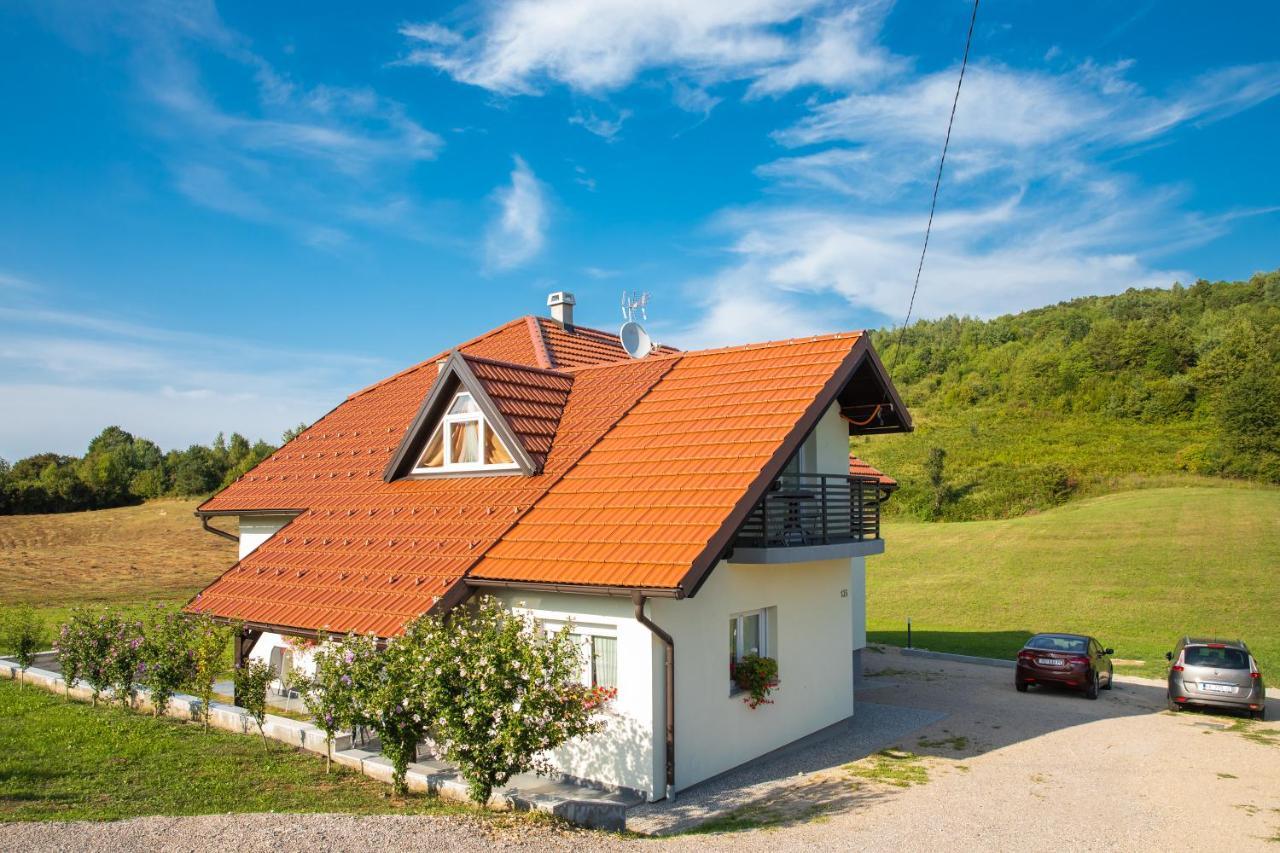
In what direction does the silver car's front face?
away from the camera

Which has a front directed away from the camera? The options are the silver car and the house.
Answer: the silver car

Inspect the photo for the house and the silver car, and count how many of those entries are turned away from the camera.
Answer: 1

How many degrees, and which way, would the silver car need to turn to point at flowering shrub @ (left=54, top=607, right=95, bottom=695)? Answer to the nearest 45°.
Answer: approximately 135° to its left
